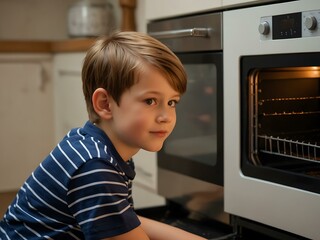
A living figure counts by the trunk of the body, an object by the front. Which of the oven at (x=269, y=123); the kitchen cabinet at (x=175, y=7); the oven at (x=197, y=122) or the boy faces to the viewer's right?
the boy

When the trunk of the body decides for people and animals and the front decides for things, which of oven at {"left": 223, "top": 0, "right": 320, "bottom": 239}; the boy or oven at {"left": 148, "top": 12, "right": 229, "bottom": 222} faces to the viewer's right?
the boy

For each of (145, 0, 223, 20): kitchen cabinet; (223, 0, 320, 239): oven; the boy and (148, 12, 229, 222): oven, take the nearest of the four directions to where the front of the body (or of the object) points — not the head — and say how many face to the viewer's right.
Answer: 1

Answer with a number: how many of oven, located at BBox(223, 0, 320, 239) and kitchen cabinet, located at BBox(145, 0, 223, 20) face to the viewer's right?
0

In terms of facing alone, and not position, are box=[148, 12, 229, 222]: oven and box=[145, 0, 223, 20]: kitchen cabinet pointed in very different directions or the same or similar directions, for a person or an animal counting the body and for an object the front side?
same or similar directions

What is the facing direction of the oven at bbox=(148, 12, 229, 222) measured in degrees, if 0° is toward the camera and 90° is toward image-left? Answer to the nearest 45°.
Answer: approximately 45°

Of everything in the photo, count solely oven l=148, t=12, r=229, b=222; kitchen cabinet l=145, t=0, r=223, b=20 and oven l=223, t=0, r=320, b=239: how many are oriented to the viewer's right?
0

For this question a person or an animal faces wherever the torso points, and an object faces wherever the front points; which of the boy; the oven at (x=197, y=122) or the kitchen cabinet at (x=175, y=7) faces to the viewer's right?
the boy

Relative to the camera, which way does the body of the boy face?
to the viewer's right

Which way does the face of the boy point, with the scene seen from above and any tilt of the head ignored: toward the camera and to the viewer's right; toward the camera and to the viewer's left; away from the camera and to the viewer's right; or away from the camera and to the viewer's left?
toward the camera and to the viewer's right

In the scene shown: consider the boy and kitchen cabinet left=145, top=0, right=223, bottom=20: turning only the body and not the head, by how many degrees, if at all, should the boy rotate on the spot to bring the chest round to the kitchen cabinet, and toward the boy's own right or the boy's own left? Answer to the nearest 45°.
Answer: approximately 90° to the boy's own left

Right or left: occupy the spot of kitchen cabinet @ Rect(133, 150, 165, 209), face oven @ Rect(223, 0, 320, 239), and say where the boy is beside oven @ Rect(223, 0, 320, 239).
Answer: right
